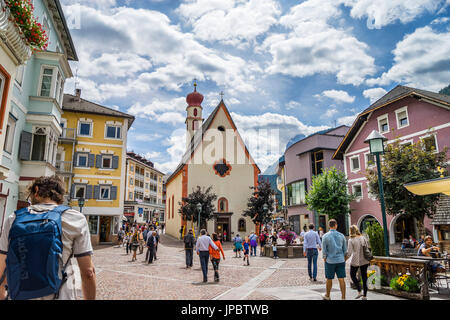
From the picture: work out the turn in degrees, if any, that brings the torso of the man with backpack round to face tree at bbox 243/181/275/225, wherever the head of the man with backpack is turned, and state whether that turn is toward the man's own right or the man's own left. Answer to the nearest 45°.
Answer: approximately 45° to the man's own right

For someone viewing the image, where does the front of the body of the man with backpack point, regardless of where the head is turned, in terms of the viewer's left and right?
facing away from the viewer

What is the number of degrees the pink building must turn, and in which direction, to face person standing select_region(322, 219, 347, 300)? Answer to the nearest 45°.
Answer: approximately 45° to its left

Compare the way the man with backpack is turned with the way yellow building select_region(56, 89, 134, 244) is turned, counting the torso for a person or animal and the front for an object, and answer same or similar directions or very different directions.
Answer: very different directions

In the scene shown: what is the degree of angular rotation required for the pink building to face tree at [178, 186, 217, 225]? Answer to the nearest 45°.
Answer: approximately 45° to its right

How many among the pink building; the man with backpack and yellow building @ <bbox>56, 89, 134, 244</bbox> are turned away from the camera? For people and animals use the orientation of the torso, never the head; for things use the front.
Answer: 1

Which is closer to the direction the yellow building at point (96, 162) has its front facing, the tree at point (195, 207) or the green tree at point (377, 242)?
the green tree

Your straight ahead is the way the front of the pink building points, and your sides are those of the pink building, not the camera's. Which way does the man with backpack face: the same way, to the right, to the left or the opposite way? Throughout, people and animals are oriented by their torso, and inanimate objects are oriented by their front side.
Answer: to the right

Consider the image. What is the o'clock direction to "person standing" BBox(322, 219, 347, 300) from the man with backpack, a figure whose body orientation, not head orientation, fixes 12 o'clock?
The person standing is roughly at 2 o'clock from the man with backpack.

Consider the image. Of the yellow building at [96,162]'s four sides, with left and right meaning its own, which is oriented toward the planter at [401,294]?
front

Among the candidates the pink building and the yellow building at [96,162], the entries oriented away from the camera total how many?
0

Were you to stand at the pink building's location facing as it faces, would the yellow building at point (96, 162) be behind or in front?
in front

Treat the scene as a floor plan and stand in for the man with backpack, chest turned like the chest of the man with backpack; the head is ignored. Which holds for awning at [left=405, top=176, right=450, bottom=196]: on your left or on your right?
on your right
